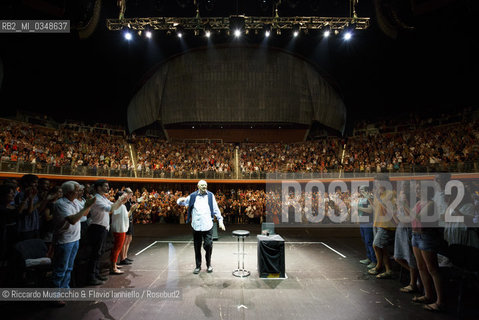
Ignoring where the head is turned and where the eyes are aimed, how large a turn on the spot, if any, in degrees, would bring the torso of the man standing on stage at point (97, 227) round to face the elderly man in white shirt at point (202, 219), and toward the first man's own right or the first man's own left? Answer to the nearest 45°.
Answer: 0° — they already face them

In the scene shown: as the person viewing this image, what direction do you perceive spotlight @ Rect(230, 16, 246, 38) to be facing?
facing the viewer

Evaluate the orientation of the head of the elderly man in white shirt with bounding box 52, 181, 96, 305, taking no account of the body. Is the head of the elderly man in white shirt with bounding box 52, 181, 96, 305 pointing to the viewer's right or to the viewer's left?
to the viewer's right

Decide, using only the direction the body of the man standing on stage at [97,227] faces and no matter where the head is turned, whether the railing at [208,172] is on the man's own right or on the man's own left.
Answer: on the man's own left

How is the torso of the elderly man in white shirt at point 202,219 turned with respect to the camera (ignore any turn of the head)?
toward the camera

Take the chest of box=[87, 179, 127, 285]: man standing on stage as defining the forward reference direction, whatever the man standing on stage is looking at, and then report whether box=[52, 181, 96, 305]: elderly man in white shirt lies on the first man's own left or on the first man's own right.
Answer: on the first man's own right

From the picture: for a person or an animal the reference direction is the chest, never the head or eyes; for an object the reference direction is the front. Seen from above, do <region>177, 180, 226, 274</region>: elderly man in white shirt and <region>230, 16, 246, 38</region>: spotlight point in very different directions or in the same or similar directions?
same or similar directions

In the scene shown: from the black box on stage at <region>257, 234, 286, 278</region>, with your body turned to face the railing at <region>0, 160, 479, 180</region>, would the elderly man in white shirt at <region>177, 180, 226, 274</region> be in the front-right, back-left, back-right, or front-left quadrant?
front-left

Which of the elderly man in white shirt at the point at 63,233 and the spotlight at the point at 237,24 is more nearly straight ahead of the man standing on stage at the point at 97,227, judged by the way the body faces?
the spotlight

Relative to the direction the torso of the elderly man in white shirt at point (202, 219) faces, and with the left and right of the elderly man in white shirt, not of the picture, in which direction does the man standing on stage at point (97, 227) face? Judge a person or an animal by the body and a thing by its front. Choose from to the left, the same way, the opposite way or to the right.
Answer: to the left

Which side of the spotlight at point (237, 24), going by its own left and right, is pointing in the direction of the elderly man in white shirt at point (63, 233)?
front

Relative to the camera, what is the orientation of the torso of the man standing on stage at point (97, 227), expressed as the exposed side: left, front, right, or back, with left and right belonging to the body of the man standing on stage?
right

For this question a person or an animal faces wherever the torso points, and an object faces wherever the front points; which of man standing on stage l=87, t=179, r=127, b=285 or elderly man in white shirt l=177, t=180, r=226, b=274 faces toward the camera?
the elderly man in white shirt

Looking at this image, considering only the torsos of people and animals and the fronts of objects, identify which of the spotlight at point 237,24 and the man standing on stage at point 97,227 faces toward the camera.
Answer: the spotlight

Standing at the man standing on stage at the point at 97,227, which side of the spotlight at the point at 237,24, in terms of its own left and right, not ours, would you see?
front

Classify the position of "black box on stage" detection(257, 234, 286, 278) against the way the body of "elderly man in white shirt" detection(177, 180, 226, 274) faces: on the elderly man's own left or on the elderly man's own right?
on the elderly man's own left
